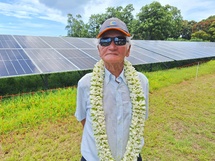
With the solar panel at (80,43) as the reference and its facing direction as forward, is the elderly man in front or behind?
in front

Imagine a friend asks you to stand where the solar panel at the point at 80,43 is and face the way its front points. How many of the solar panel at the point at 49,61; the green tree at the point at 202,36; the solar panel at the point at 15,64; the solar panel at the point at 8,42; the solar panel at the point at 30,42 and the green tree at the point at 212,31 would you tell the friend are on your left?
2

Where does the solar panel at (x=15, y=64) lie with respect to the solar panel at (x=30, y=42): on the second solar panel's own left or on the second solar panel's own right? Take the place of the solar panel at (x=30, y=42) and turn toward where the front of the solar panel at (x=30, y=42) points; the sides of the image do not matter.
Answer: on the second solar panel's own right

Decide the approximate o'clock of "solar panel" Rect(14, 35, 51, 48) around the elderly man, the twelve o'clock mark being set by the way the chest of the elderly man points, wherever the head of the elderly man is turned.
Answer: The solar panel is roughly at 5 o'clock from the elderly man.

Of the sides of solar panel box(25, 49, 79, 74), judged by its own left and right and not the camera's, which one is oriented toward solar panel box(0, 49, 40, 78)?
right

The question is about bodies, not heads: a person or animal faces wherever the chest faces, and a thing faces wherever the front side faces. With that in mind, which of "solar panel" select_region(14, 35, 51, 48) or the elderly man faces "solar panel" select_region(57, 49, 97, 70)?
"solar panel" select_region(14, 35, 51, 48)

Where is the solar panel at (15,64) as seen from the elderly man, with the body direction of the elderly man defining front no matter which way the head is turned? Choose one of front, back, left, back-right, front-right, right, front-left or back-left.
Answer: back-right

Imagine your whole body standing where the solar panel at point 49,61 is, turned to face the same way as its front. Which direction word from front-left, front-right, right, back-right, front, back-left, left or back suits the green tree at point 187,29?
left

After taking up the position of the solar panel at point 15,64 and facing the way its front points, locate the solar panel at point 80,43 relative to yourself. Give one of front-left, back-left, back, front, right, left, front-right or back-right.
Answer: left

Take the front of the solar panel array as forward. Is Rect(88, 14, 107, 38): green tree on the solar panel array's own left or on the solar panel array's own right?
on the solar panel array's own left

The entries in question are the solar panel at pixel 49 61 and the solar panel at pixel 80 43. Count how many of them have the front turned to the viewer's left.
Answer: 0

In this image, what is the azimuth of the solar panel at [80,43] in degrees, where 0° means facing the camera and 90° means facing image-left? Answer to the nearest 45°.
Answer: approximately 315°

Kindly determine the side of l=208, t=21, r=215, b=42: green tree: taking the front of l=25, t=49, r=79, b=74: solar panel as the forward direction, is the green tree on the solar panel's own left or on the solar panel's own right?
on the solar panel's own left
